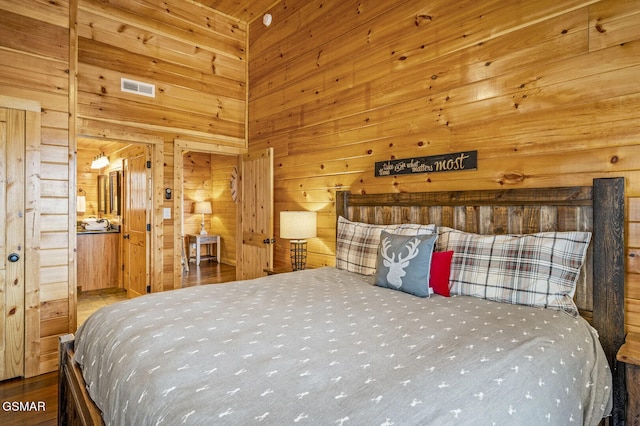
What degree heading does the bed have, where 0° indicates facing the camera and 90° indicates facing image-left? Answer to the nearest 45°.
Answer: approximately 45°

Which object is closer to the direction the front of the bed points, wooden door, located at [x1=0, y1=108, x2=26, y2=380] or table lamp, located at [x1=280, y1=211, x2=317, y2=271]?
the wooden door

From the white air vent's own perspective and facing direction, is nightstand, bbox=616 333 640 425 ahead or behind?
ahead

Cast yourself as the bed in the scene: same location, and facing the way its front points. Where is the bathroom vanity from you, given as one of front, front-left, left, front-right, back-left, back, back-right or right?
right

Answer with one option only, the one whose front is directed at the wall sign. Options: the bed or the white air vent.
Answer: the white air vent

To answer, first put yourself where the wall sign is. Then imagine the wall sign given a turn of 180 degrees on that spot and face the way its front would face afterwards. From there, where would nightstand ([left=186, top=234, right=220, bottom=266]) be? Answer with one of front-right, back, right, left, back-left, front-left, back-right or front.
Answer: left

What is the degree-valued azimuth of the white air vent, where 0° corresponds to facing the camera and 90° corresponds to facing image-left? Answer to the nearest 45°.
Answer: approximately 315°

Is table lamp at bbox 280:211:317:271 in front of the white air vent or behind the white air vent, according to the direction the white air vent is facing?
in front

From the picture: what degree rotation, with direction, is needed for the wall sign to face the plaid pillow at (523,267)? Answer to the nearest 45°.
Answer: approximately 90° to its left

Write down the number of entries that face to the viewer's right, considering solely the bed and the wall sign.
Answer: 0
